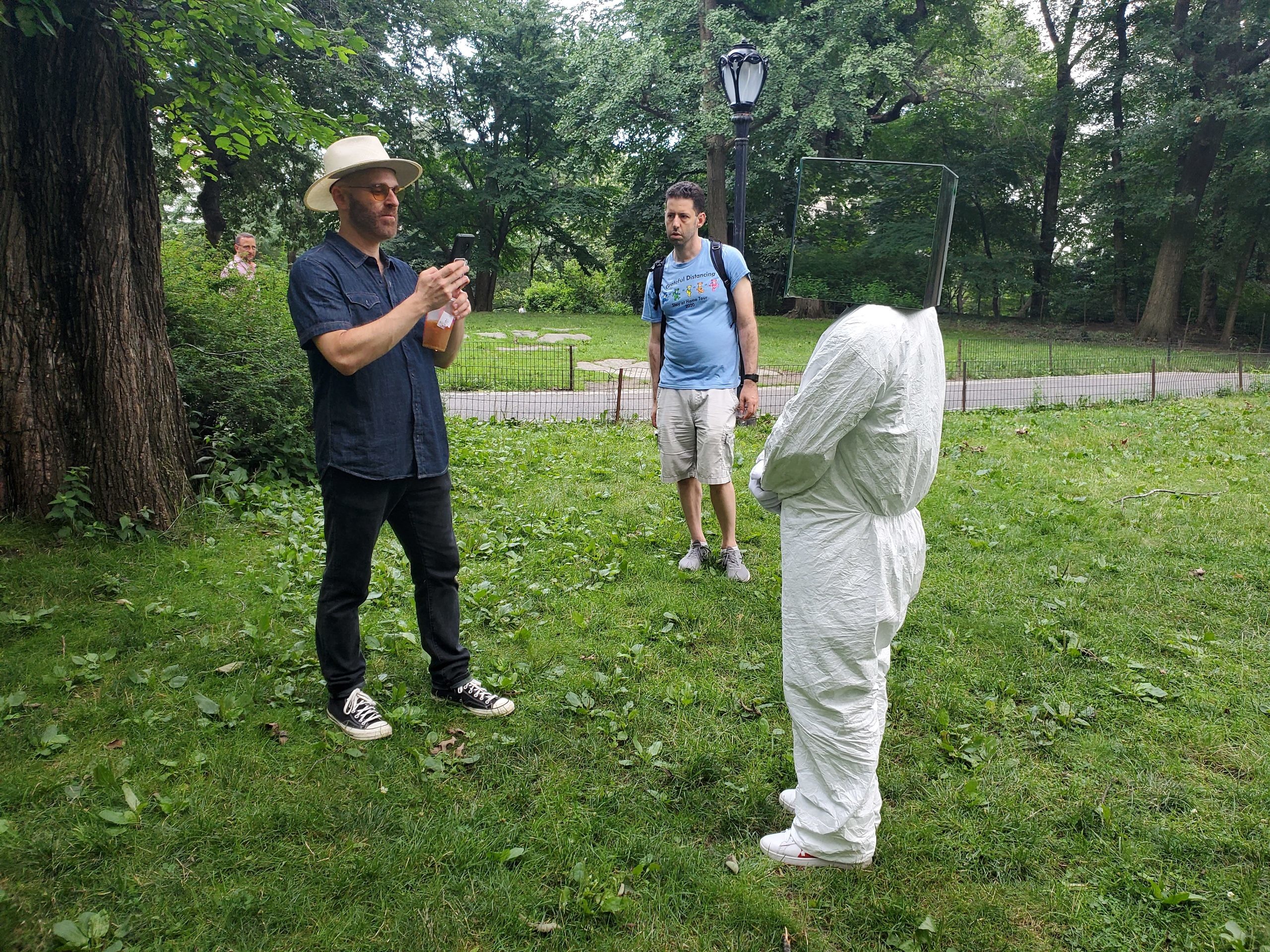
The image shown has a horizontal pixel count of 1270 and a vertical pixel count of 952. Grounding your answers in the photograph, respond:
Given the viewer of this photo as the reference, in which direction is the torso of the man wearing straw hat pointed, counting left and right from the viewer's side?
facing the viewer and to the right of the viewer

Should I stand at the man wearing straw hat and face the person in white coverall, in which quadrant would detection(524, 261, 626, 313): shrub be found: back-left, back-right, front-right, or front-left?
back-left

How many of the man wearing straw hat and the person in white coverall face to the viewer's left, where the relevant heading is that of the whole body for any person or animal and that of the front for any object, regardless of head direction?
1

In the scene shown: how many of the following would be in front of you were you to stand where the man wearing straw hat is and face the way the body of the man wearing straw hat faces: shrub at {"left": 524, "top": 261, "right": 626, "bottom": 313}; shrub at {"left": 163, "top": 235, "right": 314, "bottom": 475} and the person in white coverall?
1

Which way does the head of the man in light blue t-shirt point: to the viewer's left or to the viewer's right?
to the viewer's left

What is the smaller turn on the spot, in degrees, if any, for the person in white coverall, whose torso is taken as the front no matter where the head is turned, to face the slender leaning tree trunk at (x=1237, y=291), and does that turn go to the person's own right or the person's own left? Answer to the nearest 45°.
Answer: approximately 90° to the person's own right

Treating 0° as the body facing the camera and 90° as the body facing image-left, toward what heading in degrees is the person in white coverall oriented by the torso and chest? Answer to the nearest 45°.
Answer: approximately 90°

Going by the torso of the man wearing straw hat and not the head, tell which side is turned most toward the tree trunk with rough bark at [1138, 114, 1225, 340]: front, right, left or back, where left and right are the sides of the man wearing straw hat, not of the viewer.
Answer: left

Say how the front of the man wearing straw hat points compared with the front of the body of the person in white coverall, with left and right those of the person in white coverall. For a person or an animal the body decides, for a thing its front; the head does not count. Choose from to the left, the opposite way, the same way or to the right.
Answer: the opposite way

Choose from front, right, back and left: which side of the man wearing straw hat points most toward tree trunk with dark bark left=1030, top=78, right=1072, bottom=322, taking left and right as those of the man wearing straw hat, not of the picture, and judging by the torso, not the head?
left

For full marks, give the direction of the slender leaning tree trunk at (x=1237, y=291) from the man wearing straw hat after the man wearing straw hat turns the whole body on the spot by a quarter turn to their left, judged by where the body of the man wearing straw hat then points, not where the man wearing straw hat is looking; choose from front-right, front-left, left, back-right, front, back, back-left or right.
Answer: front
